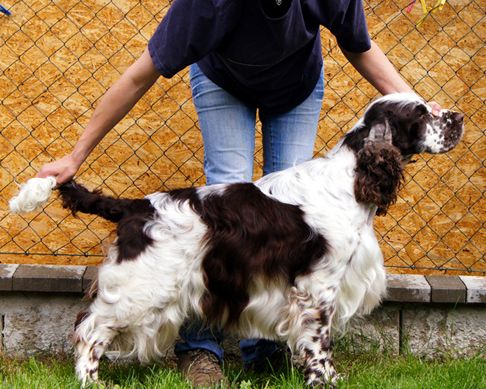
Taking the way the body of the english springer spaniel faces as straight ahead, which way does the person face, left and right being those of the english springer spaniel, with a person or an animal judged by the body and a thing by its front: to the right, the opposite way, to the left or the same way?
to the right

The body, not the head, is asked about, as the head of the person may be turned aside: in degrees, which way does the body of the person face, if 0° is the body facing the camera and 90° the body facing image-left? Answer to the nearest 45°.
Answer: approximately 0°

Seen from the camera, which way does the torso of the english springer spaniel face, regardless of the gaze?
to the viewer's right
